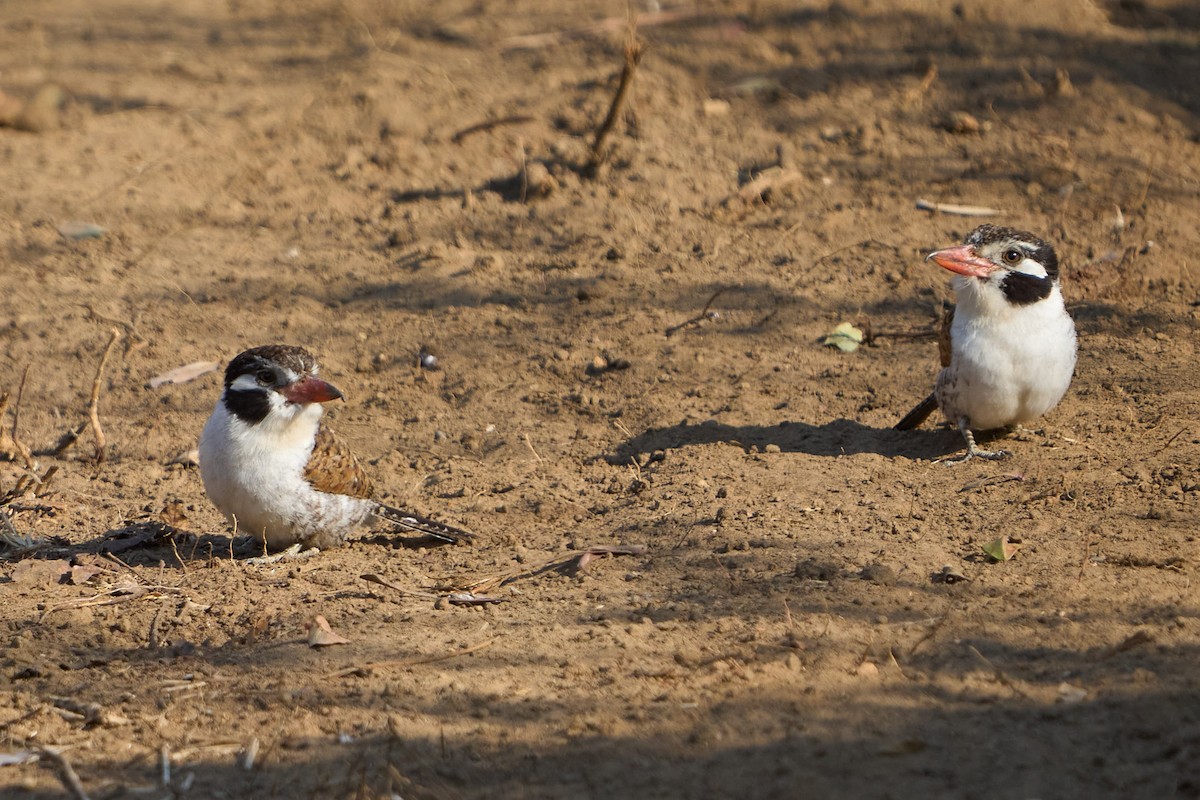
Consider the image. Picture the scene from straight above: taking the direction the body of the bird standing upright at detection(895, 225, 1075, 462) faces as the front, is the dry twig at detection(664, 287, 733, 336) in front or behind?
behind

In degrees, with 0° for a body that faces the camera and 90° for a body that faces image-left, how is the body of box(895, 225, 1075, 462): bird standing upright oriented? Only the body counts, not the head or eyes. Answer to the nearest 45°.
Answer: approximately 315°

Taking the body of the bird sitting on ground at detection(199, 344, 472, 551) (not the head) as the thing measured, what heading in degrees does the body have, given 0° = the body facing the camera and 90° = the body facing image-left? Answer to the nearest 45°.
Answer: approximately 45°

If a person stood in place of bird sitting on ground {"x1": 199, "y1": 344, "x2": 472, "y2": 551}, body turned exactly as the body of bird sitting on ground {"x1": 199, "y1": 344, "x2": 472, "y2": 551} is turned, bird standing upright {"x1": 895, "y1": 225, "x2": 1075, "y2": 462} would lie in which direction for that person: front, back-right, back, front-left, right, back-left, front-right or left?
back-left

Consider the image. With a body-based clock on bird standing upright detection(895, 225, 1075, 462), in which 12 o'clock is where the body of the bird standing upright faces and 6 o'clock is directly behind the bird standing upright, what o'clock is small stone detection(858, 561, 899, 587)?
The small stone is roughly at 2 o'clock from the bird standing upright.

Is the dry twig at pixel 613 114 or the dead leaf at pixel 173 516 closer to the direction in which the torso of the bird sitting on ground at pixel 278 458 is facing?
the dead leaf

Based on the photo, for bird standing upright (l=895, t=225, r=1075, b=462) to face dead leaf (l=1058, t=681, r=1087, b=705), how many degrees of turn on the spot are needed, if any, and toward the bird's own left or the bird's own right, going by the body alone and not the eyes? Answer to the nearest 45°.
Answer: approximately 45° to the bird's own right

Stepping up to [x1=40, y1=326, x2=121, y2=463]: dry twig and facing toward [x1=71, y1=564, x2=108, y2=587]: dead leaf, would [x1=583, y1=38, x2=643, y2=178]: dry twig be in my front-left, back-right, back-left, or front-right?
back-left
